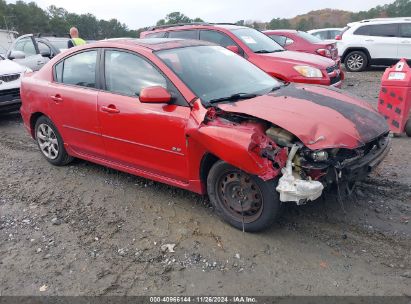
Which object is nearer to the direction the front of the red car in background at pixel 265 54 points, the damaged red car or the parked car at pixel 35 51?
the damaged red car

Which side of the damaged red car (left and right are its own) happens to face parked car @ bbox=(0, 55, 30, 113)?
back

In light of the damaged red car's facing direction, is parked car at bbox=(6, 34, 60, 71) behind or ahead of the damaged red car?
behind

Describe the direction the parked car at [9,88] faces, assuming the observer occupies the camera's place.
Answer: facing the viewer and to the right of the viewer

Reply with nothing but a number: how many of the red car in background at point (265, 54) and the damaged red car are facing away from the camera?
0
